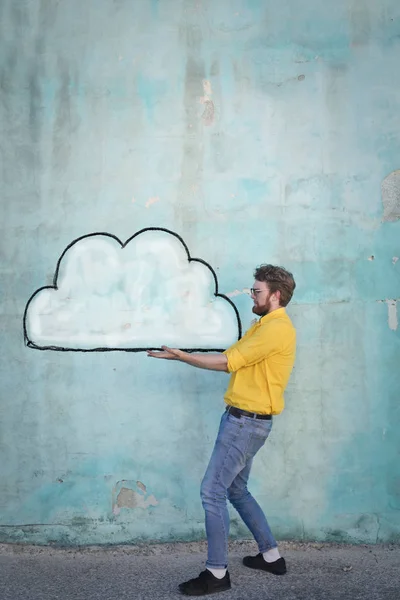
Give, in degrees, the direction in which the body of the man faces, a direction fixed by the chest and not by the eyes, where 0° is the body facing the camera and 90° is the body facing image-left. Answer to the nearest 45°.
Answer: approximately 90°

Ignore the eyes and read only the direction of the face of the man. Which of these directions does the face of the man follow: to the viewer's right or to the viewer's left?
to the viewer's left
